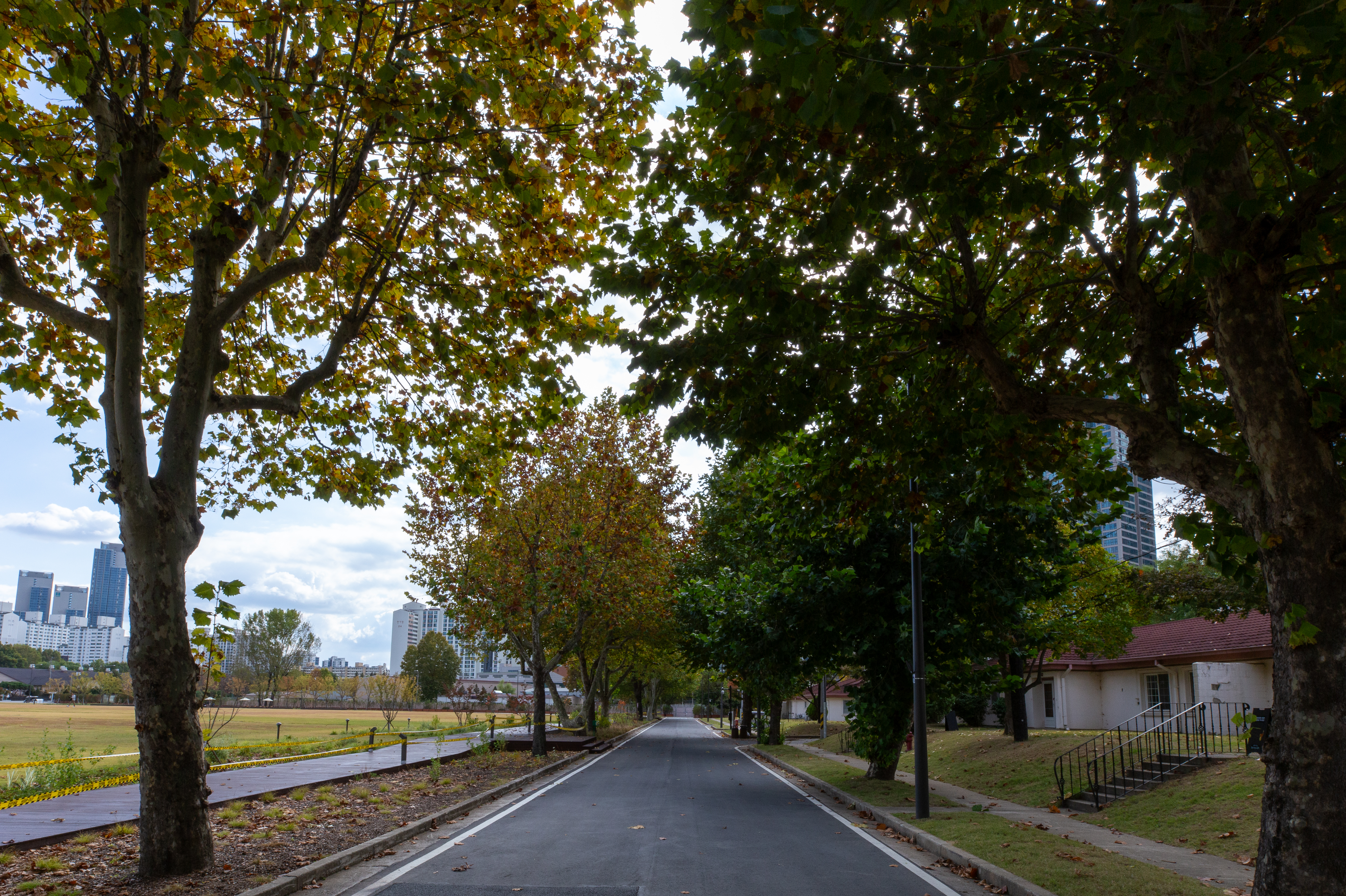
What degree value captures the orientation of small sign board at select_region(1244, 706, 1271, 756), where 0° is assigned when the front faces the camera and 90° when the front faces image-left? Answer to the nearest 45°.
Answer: approximately 45°

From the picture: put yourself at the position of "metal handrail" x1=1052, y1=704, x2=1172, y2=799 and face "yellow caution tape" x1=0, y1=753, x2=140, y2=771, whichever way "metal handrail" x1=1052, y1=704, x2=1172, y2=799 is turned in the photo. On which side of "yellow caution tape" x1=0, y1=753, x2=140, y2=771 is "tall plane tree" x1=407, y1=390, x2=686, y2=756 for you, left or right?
right

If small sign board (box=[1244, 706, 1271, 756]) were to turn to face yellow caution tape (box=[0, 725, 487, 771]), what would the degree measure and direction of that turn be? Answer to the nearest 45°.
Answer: approximately 45° to its right
